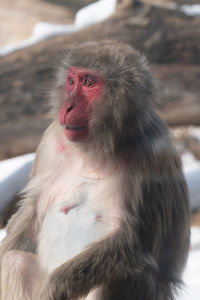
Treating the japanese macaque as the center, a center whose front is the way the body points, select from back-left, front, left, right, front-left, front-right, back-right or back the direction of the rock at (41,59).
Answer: back-right

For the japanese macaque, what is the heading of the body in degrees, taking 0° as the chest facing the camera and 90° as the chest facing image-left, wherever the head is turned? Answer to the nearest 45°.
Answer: approximately 45°
